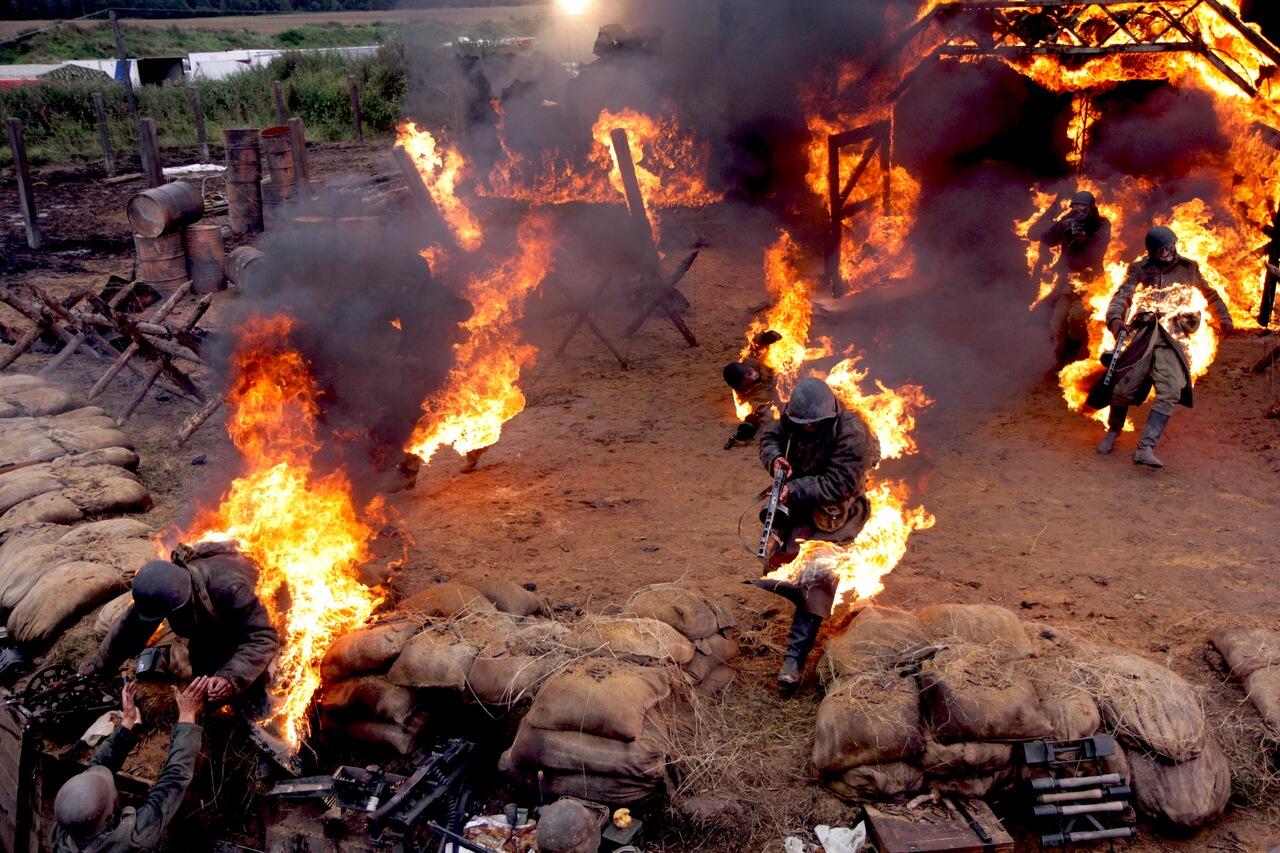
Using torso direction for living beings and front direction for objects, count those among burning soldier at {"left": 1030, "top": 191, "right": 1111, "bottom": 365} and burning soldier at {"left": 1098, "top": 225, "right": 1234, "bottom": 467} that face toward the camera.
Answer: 2

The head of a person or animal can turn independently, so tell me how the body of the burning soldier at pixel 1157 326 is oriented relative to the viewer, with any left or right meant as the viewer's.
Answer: facing the viewer

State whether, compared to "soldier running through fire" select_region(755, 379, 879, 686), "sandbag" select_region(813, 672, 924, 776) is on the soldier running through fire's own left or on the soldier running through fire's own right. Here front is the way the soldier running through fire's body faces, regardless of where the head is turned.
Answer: on the soldier running through fire's own left

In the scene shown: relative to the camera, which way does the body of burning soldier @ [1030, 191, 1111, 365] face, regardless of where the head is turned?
toward the camera

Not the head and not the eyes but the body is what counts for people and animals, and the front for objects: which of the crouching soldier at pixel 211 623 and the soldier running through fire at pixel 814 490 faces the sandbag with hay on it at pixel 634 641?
the soldier running through fire

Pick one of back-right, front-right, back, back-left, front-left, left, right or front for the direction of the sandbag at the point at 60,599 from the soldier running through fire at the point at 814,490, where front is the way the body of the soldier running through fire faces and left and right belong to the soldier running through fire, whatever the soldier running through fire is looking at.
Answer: front-right

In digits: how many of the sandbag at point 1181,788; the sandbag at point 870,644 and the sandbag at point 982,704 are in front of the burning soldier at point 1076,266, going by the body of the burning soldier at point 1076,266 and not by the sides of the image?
3

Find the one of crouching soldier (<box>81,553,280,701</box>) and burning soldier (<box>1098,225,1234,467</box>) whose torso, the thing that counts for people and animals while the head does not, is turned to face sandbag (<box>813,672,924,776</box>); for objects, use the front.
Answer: the burning soldier

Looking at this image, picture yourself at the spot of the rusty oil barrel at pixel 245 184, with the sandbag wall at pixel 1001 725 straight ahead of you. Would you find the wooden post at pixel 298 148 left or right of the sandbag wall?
left

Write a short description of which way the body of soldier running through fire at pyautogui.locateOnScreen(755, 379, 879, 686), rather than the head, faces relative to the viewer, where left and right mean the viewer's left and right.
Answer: facing the viewer and to the left of the viewer

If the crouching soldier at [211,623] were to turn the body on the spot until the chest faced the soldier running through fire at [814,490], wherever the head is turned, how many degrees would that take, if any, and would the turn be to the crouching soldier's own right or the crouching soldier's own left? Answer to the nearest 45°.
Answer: approximately 135° to the crouching soldier's own left

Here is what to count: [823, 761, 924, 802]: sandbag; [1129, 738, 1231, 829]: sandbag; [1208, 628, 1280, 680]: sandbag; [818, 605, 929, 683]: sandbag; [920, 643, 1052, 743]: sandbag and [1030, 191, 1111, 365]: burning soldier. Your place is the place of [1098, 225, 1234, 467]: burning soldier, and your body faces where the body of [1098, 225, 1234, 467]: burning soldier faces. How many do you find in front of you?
5

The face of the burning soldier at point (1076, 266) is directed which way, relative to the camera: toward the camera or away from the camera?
toward the camera

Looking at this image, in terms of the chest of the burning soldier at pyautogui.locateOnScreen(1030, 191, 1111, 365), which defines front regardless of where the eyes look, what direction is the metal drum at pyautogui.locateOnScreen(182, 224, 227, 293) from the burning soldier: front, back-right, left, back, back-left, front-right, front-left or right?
right

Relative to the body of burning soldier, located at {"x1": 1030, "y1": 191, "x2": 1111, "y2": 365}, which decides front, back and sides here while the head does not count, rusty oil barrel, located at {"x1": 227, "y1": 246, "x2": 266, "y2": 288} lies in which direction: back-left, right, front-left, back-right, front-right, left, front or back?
right
